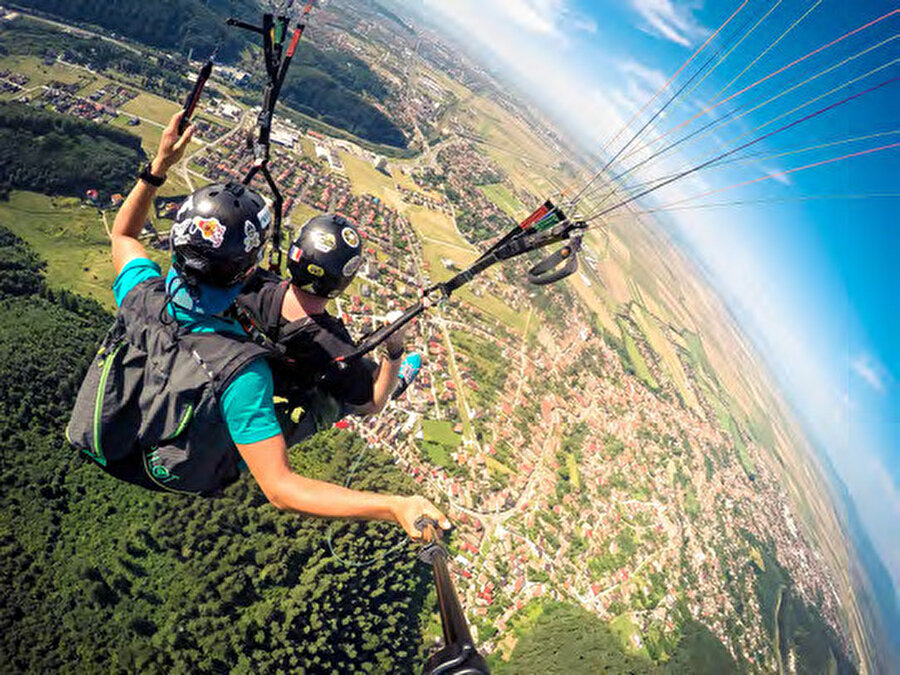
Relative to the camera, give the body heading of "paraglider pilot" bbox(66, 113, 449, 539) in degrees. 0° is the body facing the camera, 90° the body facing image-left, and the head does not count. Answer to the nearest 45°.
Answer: approximately 225°
